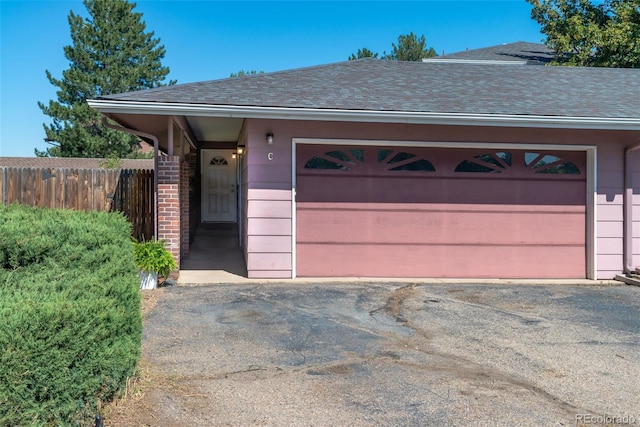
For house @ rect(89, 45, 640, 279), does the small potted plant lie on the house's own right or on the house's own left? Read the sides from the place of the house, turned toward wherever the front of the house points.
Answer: on the house's own right

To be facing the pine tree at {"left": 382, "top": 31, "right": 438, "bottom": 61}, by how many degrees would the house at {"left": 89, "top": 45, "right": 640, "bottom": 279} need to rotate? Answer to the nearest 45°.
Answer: approximately 180°

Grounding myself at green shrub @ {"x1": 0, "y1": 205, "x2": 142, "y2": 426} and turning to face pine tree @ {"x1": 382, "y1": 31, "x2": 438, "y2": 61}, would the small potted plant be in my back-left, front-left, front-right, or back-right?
front-left

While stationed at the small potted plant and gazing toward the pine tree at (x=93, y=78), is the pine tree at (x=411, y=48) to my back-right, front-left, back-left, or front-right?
front-right

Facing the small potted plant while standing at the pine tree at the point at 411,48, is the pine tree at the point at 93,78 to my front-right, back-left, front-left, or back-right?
front-right

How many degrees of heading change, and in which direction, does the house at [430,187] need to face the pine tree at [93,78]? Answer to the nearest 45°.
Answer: approximately 135° to its right

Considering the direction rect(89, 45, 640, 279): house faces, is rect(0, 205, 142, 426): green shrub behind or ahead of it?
ahead

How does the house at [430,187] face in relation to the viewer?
toward the camera

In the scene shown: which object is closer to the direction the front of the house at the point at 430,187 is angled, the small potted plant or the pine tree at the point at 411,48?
the small potted plant

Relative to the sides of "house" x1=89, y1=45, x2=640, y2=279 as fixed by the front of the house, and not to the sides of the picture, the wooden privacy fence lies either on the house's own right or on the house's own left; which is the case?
on the house's own right

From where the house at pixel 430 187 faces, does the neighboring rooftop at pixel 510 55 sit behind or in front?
behind

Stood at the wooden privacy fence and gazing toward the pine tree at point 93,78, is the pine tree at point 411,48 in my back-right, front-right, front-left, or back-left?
front-right

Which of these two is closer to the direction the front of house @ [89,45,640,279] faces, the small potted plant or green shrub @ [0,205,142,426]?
the green shrub
